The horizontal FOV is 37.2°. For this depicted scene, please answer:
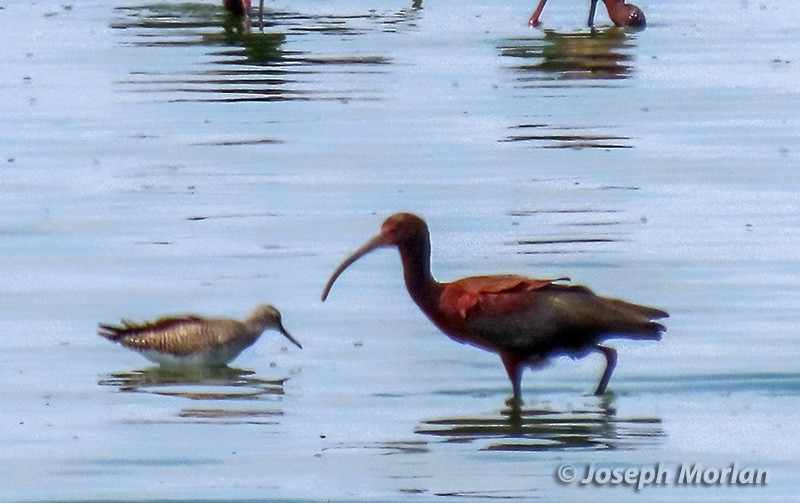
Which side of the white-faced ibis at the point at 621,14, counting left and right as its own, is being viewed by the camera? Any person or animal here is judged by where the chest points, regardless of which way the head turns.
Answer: right

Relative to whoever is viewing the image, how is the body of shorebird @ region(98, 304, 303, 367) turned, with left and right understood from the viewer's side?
facing to the right of the viewer

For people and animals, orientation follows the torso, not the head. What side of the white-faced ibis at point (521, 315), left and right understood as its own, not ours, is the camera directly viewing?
left

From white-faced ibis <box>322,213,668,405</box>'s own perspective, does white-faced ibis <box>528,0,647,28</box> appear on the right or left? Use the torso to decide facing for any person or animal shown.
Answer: on its right

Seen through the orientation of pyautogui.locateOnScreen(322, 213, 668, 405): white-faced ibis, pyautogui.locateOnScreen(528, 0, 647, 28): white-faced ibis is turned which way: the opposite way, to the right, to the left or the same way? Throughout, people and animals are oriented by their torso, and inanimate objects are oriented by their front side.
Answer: the opposite way

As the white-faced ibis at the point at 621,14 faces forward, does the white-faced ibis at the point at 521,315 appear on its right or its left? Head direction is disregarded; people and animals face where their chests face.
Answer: on its right
